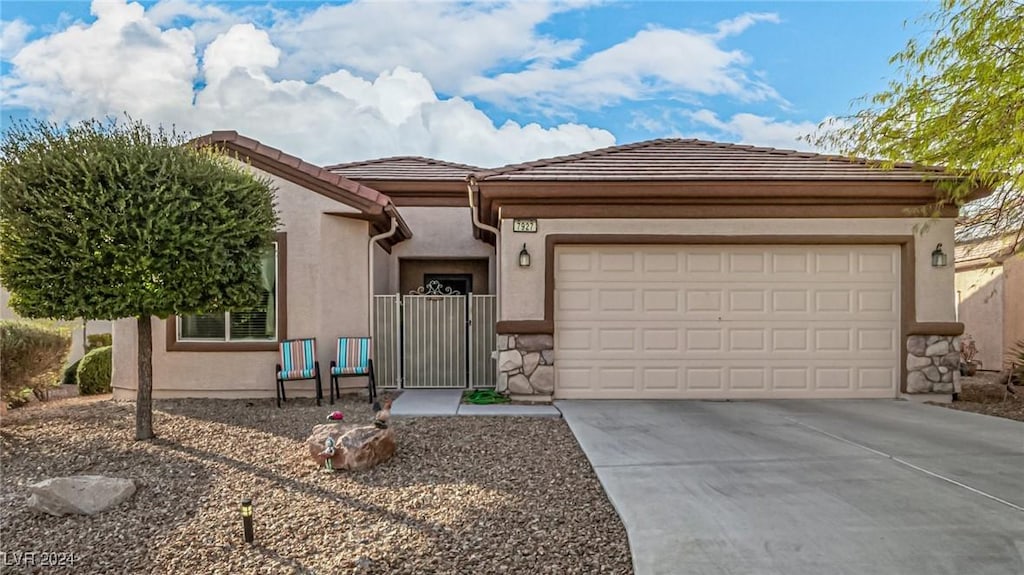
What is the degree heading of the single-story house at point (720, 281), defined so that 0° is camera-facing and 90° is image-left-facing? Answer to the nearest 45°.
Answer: approximately 0°

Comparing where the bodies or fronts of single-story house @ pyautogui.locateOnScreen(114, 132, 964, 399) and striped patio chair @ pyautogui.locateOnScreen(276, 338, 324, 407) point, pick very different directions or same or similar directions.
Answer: same or similar directions

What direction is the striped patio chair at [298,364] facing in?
toward the camera

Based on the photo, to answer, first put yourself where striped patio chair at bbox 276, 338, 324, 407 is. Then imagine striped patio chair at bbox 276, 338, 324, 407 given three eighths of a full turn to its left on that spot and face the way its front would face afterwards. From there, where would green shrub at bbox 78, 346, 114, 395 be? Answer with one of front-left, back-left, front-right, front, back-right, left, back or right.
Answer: left

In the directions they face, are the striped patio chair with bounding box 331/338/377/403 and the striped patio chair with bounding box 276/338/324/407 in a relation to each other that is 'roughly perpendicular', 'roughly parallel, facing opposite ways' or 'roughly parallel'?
roughly parallel

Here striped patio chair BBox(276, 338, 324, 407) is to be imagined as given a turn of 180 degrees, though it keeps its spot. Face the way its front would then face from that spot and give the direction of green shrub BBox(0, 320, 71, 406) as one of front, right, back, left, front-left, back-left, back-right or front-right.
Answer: left

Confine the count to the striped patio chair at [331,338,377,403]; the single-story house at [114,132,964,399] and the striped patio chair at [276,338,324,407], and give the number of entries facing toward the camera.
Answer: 3

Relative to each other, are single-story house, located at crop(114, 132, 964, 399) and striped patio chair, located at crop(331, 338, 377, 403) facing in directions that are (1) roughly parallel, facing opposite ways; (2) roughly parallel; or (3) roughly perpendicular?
roughly parallel
